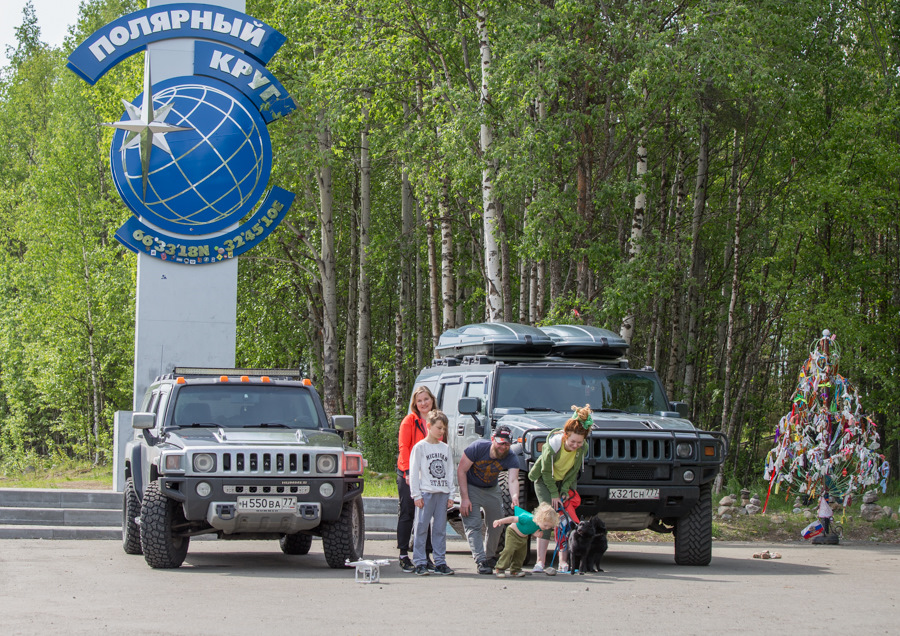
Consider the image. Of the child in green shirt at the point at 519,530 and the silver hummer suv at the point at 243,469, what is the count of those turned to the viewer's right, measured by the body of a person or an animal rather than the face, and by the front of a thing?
1

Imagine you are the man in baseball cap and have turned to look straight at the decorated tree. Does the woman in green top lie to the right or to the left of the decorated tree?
right

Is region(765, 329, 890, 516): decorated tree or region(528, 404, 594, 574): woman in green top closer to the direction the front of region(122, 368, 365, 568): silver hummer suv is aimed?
the woman in green top

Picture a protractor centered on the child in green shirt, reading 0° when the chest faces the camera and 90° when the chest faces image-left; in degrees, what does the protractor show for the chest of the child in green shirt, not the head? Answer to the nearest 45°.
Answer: approximately 270°

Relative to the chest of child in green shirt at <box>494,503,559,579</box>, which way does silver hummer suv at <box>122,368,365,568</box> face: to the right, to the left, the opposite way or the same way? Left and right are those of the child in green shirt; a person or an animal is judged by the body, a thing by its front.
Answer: to the right

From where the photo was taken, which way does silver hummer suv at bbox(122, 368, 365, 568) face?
toward the camera

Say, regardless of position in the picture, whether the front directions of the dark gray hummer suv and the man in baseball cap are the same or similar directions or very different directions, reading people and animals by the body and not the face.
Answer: same or similar directions

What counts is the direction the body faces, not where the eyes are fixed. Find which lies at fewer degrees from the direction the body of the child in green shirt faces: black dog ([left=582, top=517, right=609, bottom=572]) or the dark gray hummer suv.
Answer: the black dog

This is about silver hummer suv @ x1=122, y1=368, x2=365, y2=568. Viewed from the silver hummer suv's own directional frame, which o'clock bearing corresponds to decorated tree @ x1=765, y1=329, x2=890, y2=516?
The decorated tree is roughly at 8 o'clock from the silver hummer suv.

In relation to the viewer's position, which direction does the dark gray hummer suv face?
facing the viewer and to the right of the viewer

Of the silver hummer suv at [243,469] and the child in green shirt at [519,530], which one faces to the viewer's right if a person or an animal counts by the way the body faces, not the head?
the child in green shirt

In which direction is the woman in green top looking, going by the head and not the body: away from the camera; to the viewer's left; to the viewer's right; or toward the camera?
toward the camera
